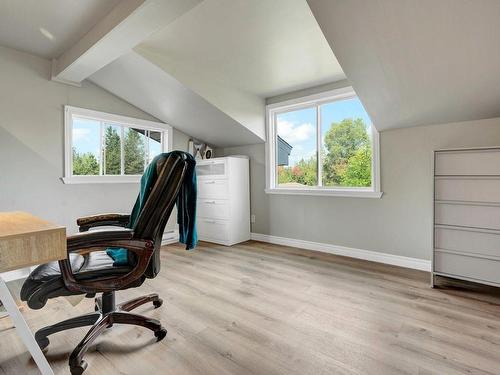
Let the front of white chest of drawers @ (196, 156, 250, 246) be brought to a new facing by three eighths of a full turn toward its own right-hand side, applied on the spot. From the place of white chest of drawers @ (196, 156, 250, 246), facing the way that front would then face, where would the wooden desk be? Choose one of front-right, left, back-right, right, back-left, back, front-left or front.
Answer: back

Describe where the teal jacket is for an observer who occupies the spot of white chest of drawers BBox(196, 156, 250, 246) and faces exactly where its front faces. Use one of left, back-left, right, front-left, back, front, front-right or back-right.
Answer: front-left

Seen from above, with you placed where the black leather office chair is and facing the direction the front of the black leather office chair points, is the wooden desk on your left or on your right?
on your left

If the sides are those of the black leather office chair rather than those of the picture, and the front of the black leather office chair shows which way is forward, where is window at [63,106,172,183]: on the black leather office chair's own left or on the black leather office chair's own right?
on the black leather office chair's own right

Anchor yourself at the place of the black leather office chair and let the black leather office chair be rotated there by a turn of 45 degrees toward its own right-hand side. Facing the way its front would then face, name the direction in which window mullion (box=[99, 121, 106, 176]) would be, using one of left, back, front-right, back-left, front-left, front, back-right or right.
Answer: front-right

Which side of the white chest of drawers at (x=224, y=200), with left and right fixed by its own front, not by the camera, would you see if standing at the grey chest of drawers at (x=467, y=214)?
left

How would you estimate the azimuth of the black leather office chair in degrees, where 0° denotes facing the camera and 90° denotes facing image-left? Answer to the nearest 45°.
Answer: approximately 90°

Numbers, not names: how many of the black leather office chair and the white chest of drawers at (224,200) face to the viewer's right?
0

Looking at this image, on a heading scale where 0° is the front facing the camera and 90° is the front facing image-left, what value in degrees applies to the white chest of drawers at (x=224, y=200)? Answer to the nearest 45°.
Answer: approximately 45°

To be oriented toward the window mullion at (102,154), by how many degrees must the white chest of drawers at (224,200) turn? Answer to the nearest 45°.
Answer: approximately 45° to its right
